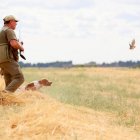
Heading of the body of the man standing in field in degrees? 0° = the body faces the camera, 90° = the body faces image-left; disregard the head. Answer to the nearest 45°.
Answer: approximately 225°
